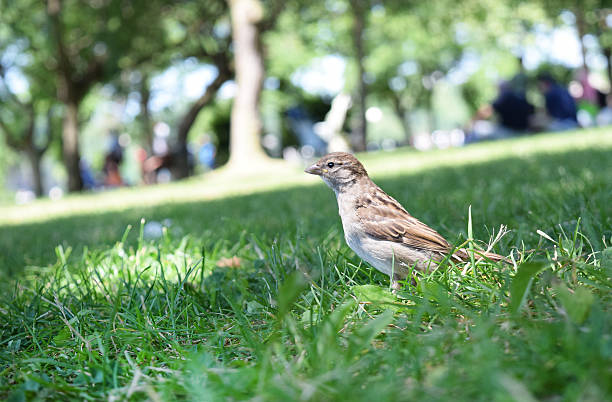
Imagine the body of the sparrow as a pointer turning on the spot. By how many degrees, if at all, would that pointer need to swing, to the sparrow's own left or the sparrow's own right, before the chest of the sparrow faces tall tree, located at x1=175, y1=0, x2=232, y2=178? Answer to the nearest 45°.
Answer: approximately 90° to the sparrow's own right

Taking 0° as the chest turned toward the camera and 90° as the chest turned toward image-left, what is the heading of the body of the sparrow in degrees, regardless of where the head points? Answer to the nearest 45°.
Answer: approximately 90°

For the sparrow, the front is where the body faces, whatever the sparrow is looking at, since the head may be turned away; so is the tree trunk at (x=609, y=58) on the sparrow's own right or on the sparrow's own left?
on the sparrow's own right

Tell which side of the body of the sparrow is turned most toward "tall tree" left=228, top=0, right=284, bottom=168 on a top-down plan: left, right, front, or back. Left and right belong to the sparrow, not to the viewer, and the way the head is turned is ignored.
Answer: right

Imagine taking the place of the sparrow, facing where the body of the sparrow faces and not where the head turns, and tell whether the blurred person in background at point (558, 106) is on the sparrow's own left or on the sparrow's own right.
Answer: on the sparrow's own right

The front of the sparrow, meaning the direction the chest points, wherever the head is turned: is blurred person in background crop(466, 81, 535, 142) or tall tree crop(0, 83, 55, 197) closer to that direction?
the tall tree

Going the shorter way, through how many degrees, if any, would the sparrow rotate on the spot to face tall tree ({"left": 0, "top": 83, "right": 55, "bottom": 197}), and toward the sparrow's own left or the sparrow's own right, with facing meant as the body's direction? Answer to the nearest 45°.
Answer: approximately 45° to the sparrow's own right
